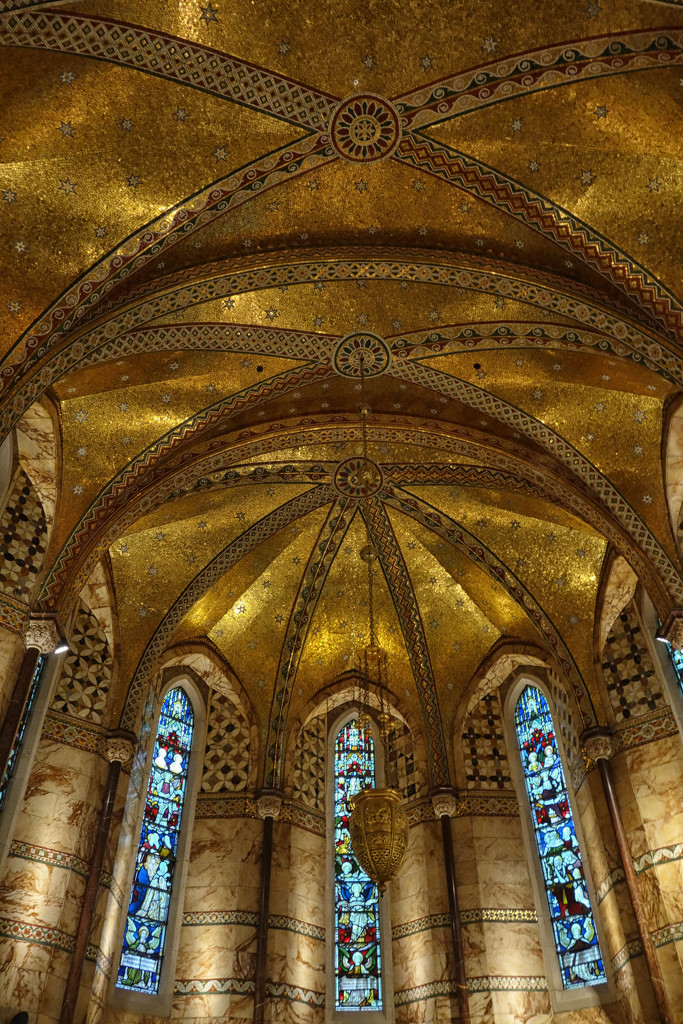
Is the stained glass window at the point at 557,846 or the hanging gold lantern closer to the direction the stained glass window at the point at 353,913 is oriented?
the hanging gold lantern

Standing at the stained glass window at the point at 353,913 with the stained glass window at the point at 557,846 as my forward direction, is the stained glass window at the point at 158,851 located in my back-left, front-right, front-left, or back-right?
back-right

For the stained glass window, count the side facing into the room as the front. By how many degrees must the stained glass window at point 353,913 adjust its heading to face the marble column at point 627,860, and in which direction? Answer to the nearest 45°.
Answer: approximately 45° to its left

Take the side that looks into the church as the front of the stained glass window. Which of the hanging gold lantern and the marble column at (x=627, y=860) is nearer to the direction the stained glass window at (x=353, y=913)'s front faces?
the hanging gold lantern

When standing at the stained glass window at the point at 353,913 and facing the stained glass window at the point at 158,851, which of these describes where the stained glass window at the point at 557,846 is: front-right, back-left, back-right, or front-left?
back-left

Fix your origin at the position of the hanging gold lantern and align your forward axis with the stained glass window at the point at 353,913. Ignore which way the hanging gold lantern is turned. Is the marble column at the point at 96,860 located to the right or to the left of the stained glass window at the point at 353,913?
left

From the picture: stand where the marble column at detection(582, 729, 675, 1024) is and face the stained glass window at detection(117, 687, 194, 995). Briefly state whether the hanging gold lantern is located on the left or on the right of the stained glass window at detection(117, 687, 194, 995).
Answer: left

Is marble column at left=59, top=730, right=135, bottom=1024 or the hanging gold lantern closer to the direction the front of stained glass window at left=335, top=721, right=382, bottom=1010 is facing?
the hanging gold lantern

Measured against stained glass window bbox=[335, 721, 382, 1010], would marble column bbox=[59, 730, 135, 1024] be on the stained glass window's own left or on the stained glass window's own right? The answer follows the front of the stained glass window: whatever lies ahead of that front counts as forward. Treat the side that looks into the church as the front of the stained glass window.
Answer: on the stained glass window's own right

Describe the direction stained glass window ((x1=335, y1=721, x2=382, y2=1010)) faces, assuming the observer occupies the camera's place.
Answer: facing the viewer

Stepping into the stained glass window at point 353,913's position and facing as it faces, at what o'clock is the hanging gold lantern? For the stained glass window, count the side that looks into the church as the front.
The hanging gold lantern is roughly at 12 o'clock from the stained glass window.

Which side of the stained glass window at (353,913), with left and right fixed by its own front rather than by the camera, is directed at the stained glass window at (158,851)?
right
